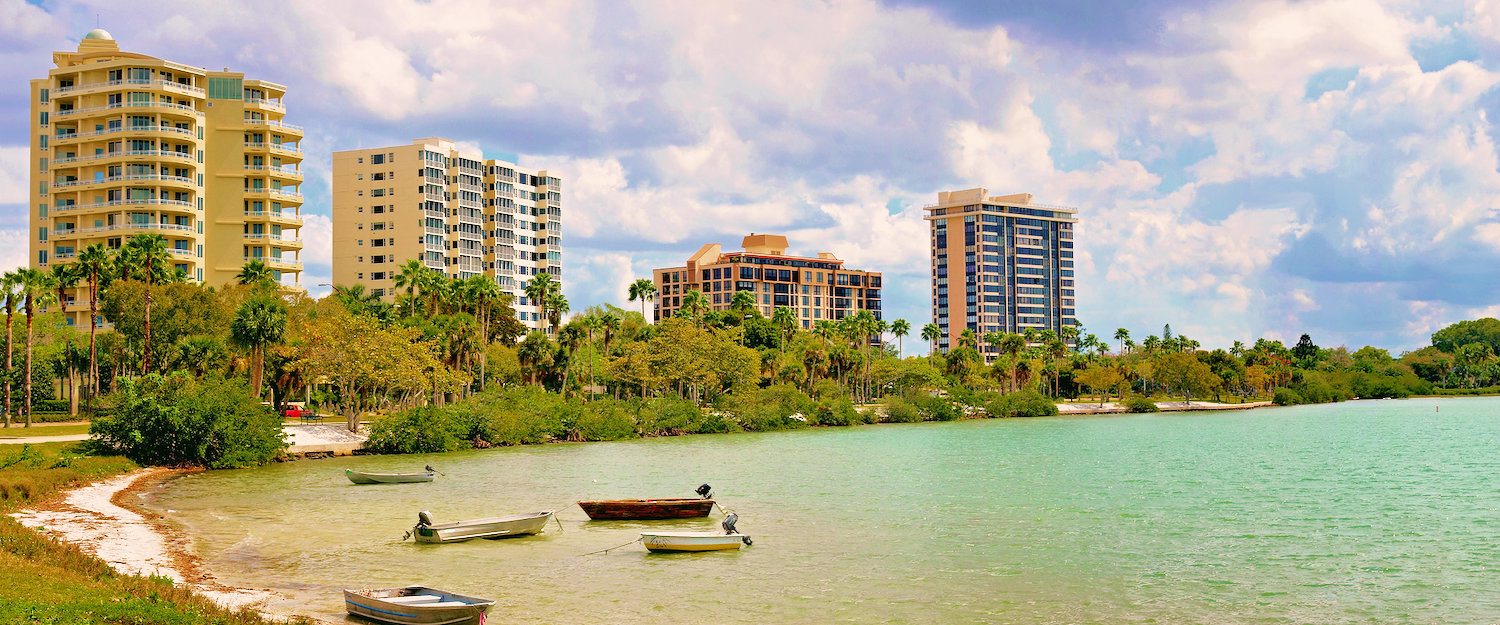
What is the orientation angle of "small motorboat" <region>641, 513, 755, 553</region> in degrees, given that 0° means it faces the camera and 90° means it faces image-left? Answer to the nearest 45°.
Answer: approximately 90°

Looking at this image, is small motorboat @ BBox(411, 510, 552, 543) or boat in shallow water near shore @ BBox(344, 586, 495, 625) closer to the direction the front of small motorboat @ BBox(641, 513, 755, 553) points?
the small motorboat

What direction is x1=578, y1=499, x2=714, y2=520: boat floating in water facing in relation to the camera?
to the viewer's left
